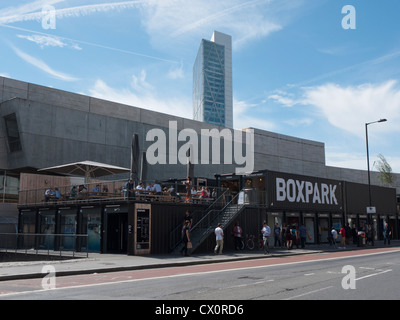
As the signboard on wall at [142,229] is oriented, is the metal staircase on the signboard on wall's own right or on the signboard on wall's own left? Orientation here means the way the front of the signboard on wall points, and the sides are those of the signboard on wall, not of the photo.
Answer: on the signboard on wall's own left

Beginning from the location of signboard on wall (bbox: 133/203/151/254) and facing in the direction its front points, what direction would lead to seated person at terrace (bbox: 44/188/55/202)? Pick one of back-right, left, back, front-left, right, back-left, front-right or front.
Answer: back-right

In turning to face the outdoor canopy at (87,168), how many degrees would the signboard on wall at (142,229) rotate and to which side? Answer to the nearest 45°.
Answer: approximately 135° to its right

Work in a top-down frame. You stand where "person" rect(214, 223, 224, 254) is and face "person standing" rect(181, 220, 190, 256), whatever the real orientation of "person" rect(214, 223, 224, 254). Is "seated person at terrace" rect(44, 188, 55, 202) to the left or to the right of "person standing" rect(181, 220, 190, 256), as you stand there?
right

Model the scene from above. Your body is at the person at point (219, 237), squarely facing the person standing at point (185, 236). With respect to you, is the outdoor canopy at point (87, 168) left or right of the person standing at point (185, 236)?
right

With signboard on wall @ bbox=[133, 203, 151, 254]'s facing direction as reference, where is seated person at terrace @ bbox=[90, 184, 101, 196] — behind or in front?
behind

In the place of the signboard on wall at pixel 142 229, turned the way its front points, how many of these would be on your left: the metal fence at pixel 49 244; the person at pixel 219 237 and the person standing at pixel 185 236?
2

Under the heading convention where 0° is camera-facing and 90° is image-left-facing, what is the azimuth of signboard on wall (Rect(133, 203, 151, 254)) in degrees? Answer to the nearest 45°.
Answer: approximately 0°

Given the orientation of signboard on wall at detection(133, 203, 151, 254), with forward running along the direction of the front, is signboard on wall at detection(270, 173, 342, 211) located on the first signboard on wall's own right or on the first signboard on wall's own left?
on the first signboard on wall's own left

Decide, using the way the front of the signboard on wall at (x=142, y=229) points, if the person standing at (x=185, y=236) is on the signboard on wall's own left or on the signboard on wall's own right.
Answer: on the signboard on wall's own left
